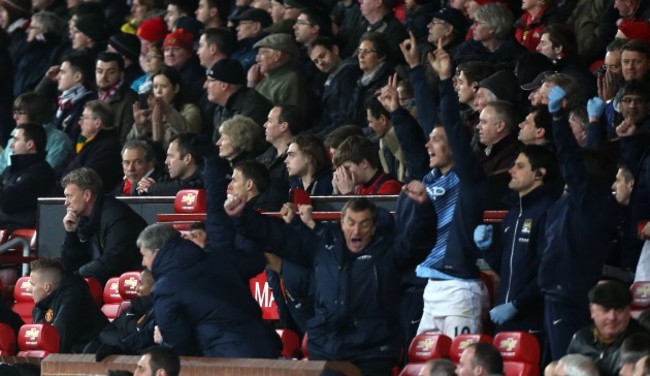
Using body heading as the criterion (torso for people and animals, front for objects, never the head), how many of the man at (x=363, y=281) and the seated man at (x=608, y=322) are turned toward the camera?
2

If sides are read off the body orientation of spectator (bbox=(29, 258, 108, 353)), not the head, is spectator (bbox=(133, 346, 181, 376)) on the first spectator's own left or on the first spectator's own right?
on the first spectator's own left

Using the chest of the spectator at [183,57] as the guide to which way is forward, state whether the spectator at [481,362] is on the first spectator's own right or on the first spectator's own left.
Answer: on the first spectator's own left

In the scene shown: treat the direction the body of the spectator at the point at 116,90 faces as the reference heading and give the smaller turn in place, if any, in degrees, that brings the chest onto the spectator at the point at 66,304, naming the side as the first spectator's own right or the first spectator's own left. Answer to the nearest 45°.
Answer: approximately 45° to the first spectator's own left

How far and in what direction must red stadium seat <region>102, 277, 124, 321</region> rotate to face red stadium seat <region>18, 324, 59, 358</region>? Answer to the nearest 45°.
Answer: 0° — it already faces it
